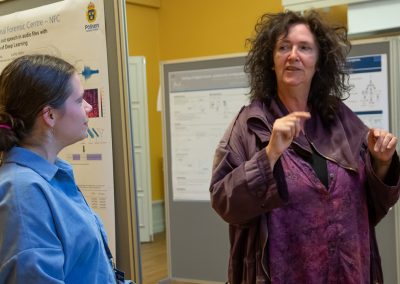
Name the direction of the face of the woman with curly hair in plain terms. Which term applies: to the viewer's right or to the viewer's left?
to the viewer's left

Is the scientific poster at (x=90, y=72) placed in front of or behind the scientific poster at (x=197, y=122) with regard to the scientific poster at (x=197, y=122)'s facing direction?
in front

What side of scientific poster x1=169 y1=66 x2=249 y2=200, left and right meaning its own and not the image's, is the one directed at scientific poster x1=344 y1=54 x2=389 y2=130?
left

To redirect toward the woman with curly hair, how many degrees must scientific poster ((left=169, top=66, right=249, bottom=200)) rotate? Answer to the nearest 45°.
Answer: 0° — it already faces them

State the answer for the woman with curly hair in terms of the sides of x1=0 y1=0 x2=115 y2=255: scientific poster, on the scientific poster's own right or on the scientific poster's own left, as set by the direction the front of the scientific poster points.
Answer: on the scientific poster's own left

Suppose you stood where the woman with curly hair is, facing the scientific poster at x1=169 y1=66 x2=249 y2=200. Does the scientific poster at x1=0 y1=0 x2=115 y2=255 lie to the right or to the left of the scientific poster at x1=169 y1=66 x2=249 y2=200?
left

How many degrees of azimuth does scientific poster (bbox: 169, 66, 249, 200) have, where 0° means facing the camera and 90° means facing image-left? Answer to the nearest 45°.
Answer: approximately 0°
